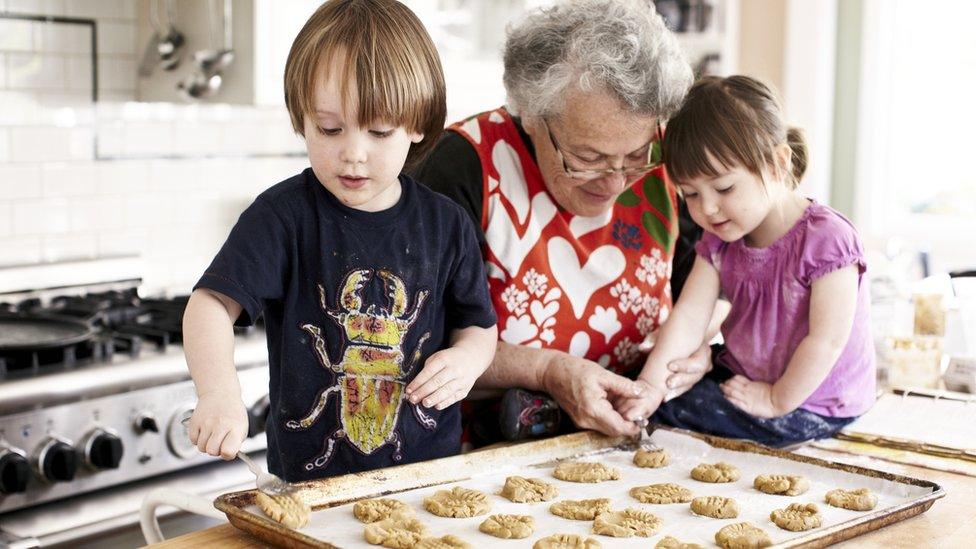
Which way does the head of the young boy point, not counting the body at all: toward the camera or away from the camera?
toward the camera

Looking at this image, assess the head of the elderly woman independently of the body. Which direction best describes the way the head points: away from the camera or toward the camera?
toward the camera

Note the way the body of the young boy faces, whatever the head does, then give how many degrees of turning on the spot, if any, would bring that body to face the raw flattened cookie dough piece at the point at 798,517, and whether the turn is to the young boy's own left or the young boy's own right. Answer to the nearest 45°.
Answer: approximately 45° to the young boy's own left

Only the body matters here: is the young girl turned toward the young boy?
yes

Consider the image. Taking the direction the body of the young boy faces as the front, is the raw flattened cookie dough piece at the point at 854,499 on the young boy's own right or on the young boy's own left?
on the young boy's own left

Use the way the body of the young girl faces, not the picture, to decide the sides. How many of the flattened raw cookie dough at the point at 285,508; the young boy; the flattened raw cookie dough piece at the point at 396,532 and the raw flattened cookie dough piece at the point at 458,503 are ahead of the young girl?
4

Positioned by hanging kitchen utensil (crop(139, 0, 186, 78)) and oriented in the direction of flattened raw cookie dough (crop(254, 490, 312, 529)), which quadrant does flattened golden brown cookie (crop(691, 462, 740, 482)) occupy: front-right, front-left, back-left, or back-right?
front-left

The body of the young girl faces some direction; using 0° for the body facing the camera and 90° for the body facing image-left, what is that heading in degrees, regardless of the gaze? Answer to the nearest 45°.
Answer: approximately 45°

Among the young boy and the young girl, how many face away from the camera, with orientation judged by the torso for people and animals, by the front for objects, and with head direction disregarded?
0

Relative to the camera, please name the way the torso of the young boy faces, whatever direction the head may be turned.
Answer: toward the camera

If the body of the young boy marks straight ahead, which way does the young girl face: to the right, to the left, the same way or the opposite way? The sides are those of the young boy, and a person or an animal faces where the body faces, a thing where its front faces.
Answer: to the right

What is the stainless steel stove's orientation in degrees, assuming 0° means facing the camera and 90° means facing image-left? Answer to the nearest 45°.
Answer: approximately 315°

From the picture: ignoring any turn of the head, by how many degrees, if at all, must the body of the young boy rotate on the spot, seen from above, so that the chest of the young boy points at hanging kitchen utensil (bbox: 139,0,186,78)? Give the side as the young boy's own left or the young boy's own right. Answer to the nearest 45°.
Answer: approximately 180°
